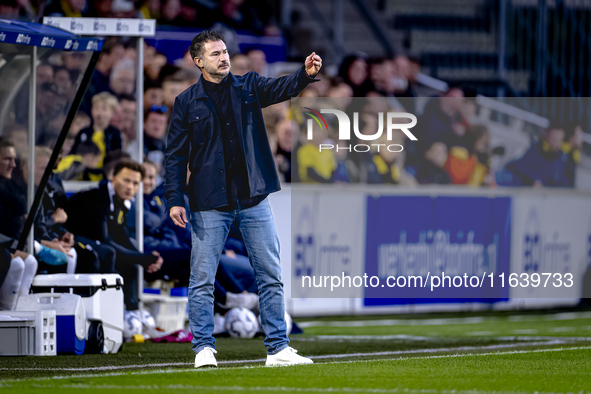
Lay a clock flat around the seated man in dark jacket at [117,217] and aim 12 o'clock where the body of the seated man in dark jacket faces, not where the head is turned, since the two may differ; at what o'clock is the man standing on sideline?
The man standing on sideline is roughly at 1 o'clock from the seated man in dark jacket.

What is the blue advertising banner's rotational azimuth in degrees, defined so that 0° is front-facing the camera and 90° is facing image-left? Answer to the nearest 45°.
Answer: approximately 0°

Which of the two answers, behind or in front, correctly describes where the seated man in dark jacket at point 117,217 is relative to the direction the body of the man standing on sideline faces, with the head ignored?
behind

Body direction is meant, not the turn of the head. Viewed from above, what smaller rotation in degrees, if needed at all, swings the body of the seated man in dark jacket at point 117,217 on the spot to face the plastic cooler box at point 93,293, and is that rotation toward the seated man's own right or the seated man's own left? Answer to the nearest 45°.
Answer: approximately 45° to the seated man's own right

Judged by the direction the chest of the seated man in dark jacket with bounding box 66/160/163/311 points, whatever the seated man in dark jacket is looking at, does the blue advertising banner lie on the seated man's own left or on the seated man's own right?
on the seated man's own left

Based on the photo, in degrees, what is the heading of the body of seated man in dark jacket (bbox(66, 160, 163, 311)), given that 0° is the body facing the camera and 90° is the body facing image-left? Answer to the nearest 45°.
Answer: approximately 315°

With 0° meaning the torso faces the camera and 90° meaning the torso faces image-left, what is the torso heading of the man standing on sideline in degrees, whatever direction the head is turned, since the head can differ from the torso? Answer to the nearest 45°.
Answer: approximately 315°

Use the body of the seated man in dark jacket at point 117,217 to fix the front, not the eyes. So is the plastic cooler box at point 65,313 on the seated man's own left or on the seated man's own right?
on the seated man's own right
